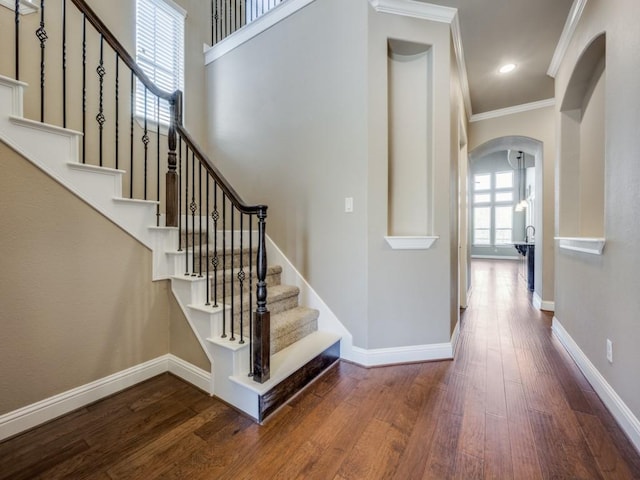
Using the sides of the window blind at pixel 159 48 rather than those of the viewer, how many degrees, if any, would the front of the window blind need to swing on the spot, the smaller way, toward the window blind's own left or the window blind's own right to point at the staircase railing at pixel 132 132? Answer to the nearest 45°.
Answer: approximately 45° to the window blind's own right

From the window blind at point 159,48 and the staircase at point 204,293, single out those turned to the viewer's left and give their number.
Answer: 0

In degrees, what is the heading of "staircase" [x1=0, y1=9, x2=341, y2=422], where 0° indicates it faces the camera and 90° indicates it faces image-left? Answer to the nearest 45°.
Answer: approximately 315°

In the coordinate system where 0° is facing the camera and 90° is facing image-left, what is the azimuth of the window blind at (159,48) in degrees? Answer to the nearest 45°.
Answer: approximately 315°
